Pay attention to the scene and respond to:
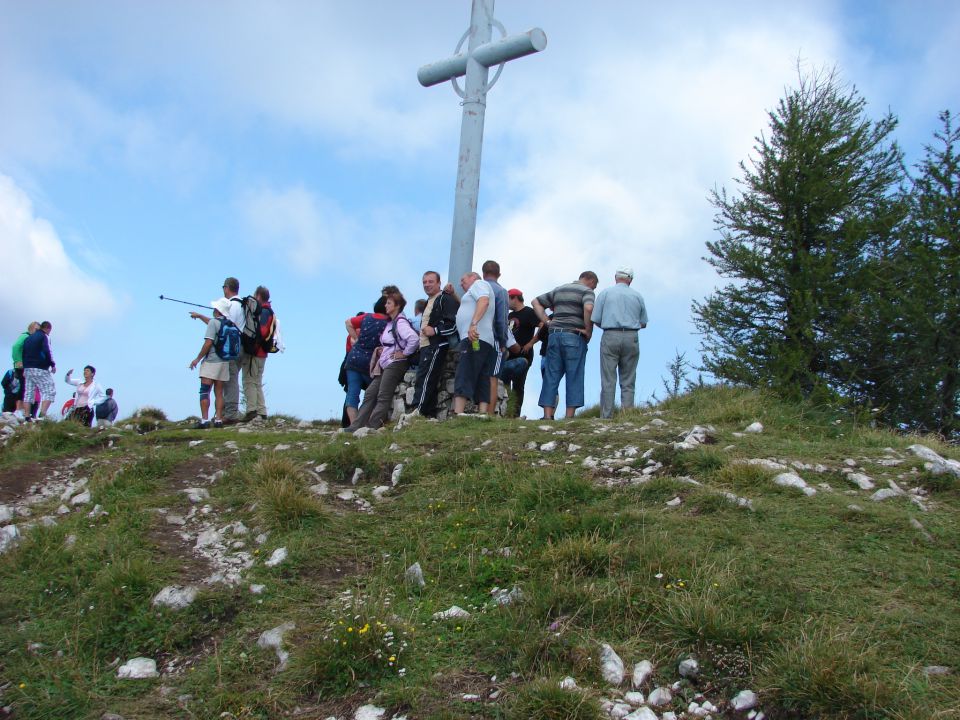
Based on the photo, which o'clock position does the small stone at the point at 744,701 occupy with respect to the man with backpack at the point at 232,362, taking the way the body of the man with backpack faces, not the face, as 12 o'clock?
The small stone is roughly at 7 o'clock from the man with backpack.

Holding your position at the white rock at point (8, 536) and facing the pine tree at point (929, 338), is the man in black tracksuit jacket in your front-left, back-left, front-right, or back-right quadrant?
front-left

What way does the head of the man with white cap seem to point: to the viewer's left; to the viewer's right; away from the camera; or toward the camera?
away from the camera

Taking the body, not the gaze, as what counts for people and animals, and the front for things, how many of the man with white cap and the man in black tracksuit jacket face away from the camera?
1

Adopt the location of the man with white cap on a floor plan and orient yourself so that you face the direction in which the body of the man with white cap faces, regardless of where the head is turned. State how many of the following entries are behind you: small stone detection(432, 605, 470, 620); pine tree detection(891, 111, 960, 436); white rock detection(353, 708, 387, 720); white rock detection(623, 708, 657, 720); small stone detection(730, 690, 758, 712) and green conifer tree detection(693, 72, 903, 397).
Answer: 4

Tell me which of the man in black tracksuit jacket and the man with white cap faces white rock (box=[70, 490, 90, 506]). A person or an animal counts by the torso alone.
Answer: the man in black tracksuit jacket

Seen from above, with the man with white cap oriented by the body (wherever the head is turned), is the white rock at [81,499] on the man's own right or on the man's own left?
on the man's own left

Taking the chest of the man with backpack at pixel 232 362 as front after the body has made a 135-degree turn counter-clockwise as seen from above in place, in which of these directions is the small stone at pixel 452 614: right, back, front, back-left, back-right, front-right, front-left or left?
front

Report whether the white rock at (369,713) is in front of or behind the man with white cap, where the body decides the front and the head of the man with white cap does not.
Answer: behind

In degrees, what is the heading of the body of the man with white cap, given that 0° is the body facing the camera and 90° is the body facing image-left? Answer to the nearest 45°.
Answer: approximately 180°

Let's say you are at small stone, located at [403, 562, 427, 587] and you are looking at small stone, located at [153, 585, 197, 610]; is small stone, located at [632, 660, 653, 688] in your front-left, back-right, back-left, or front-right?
back-left

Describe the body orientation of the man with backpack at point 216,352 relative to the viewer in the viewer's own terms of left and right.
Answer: facing away from the viewer and to the left of the viewer

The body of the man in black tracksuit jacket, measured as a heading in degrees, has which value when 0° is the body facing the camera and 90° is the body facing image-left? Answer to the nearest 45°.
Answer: approximately 45°
